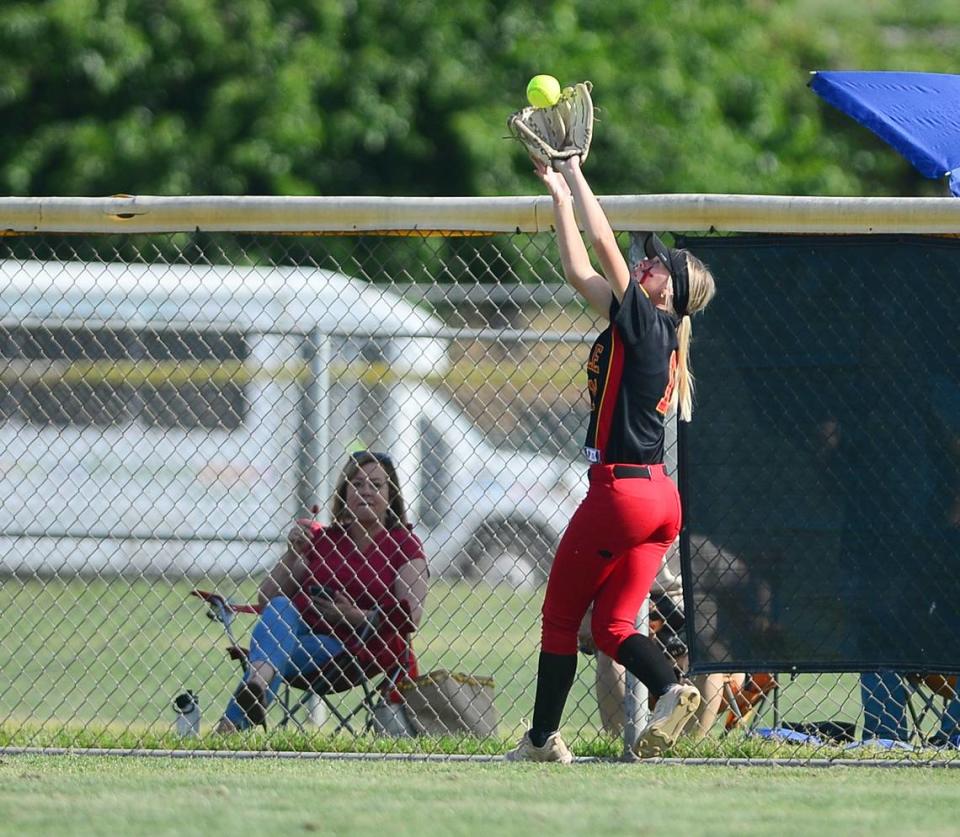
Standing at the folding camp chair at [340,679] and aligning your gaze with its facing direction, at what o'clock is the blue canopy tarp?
The blue canopy tarp is roughly at 7 o'clock from the folding camp chair.

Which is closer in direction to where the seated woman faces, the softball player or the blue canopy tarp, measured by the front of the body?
the softball player

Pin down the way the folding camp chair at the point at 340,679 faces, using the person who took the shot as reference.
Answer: facing the viewer and to the left of the viewer

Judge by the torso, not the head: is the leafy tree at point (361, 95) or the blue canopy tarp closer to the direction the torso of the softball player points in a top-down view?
the leafy tree

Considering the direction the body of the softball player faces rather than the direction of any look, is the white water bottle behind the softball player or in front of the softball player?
in front

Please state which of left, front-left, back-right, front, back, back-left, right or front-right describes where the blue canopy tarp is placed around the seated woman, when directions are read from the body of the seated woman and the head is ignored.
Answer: back-left
